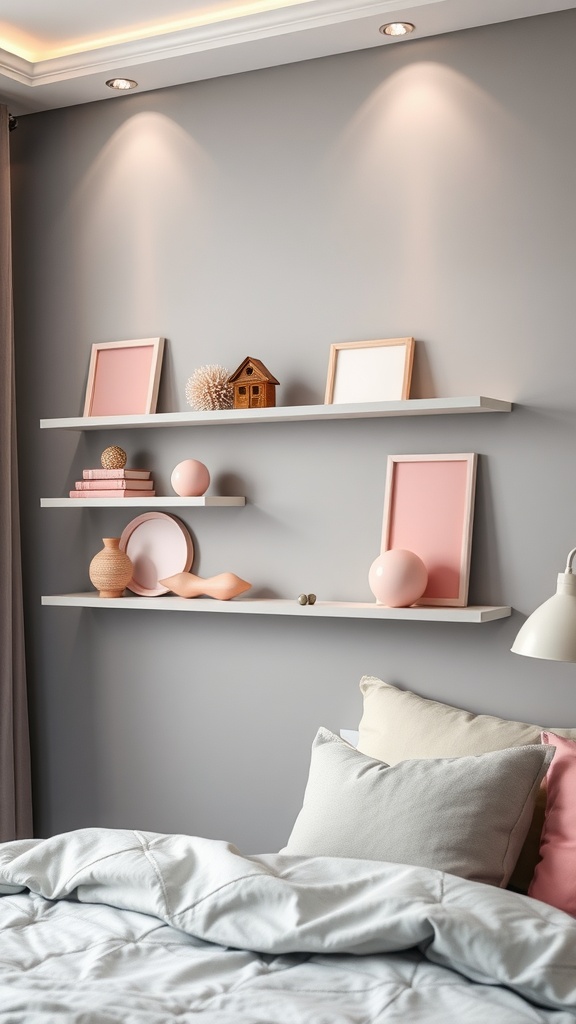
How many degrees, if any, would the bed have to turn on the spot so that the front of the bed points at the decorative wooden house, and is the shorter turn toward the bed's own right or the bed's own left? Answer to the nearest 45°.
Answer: approximately 135° to the bed's own right

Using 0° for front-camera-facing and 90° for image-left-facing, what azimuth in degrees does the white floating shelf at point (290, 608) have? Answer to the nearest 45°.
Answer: approximately 0°

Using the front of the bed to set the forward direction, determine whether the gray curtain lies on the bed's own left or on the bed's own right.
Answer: on the bed's own right

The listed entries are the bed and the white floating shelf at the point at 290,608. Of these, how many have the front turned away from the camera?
0

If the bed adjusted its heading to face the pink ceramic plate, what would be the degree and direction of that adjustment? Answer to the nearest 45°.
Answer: approximately 135° to its right

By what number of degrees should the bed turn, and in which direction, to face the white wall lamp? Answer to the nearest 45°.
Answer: approximately 180°

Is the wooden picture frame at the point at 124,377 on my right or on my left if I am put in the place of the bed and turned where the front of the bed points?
on my right
